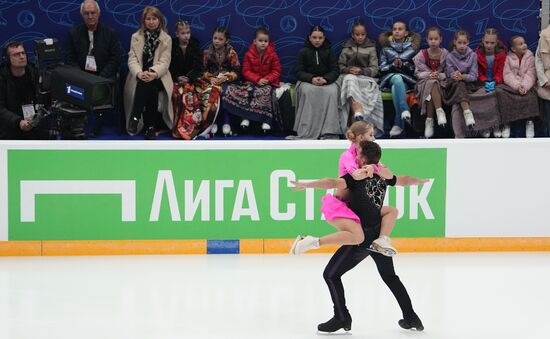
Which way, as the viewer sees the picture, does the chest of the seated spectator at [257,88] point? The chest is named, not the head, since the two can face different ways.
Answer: toward the camera

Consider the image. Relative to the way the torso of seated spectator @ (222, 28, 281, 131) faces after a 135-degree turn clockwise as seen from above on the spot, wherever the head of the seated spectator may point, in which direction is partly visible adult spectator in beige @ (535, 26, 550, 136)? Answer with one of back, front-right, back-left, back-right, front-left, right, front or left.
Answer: back-right

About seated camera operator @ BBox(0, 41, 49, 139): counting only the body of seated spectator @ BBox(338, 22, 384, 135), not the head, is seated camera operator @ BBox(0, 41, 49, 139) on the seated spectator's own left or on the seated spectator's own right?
on the seated spectator's own right

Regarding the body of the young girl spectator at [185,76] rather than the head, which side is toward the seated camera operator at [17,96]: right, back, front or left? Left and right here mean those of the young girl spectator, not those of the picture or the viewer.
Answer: right

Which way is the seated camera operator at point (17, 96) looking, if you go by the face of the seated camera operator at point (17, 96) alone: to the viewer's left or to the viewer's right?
to the viewer's right

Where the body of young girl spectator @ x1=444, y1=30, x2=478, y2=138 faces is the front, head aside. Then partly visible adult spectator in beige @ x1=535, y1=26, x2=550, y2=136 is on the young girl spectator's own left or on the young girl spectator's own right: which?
on the young girl spectator's own left

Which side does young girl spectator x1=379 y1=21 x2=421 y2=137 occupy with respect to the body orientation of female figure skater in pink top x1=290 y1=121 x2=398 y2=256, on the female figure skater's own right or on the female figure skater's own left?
on the female figure skater's own left

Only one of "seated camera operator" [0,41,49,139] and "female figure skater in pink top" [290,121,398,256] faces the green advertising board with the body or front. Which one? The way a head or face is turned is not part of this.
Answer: the seated camera operator

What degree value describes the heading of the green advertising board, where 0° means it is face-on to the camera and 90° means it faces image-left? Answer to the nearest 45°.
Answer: approximately 0°

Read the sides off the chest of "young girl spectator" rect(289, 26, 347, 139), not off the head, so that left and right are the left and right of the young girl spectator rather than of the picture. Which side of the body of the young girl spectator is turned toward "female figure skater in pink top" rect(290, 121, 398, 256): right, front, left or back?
front

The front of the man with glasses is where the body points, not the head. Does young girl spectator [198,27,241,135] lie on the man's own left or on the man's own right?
on the man's own left

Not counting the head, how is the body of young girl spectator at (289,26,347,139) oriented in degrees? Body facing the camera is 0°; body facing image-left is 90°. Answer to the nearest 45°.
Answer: approximately 0°

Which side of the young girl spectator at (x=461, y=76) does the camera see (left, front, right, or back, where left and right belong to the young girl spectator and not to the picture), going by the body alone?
front
